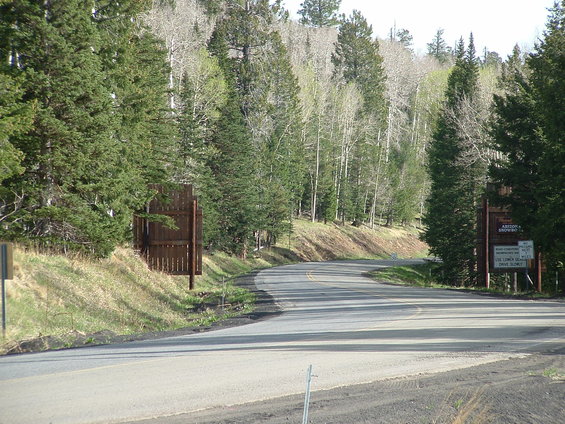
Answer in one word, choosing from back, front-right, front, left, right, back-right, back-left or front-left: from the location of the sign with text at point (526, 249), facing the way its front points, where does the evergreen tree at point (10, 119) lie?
front-right

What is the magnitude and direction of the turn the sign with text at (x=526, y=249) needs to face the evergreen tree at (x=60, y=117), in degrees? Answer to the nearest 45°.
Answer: approximately 45° to its right

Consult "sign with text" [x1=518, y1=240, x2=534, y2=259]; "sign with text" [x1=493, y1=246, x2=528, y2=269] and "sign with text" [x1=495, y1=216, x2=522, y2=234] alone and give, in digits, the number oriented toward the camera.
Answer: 3

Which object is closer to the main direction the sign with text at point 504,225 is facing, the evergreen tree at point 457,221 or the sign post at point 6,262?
the sign post

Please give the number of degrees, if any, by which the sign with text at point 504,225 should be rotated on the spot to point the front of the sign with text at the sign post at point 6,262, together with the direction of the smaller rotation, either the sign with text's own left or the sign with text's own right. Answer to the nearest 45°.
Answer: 0° — it already faces it

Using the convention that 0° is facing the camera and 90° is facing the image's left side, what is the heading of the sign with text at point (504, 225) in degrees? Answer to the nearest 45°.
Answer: approximately 0°

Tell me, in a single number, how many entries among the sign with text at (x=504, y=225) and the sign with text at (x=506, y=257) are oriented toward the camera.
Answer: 2

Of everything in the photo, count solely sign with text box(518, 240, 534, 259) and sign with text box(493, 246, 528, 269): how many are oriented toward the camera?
2

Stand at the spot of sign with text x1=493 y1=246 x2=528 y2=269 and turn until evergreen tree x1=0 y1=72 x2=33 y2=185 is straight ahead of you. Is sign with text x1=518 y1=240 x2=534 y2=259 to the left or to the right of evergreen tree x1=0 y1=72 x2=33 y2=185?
left

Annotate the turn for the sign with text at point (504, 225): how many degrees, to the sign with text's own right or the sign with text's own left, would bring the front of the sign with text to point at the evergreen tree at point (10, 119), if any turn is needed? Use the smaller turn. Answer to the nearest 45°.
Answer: approximately 45° to the sign with text's own right

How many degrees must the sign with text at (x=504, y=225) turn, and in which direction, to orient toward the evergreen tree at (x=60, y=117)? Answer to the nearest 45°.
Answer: approximately 45° to its right
